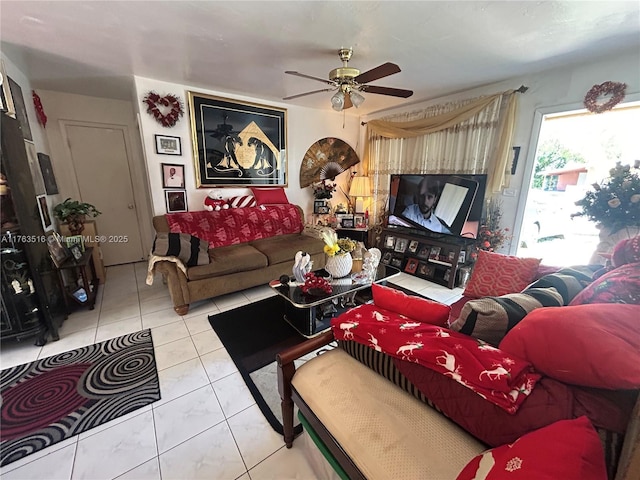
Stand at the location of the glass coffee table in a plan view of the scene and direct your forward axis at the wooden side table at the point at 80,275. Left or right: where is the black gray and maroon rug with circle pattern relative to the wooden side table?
left

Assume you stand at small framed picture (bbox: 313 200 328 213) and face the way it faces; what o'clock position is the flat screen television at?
The flat screen television is roughly at 10 o'clock from the small framed picture.

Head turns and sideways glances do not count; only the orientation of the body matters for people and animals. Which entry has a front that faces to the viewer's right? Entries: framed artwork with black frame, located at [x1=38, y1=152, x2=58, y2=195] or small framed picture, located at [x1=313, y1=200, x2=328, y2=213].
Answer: the framed artwork with black frame

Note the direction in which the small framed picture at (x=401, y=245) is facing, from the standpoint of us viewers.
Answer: facing the viewer and to the left of the viewer

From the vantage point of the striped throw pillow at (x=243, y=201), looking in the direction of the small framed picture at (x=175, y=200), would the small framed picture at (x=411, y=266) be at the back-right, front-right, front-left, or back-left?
back-left

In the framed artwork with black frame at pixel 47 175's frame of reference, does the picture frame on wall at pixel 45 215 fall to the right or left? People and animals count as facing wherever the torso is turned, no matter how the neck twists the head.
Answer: on its right

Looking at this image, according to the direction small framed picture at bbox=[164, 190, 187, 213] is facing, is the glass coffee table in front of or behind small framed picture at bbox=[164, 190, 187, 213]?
in front

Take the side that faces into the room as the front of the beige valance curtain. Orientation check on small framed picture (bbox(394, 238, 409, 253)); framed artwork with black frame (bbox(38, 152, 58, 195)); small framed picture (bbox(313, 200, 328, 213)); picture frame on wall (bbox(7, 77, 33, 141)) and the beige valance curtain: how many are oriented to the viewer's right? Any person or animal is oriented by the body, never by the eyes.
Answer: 2

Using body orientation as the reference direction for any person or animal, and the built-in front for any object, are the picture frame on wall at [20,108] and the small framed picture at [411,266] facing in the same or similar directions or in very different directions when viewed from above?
very different directions

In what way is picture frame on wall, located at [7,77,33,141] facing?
to the viewer's right

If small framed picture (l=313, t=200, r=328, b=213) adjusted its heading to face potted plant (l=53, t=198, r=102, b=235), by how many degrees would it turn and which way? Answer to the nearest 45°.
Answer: approximately 45° to its right

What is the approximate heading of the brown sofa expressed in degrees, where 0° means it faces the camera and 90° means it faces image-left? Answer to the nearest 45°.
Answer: approximately 315°

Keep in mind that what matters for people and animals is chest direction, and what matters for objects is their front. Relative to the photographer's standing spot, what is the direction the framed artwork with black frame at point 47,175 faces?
facing to the right of the viewer

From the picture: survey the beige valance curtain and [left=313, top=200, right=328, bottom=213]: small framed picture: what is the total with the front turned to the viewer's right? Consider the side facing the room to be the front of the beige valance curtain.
0

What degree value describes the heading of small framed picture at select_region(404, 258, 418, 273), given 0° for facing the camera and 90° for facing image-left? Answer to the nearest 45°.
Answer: approximately 45°

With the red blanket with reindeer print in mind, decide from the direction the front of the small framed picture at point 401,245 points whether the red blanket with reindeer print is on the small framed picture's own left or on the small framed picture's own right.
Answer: on the small framed picture's own left
